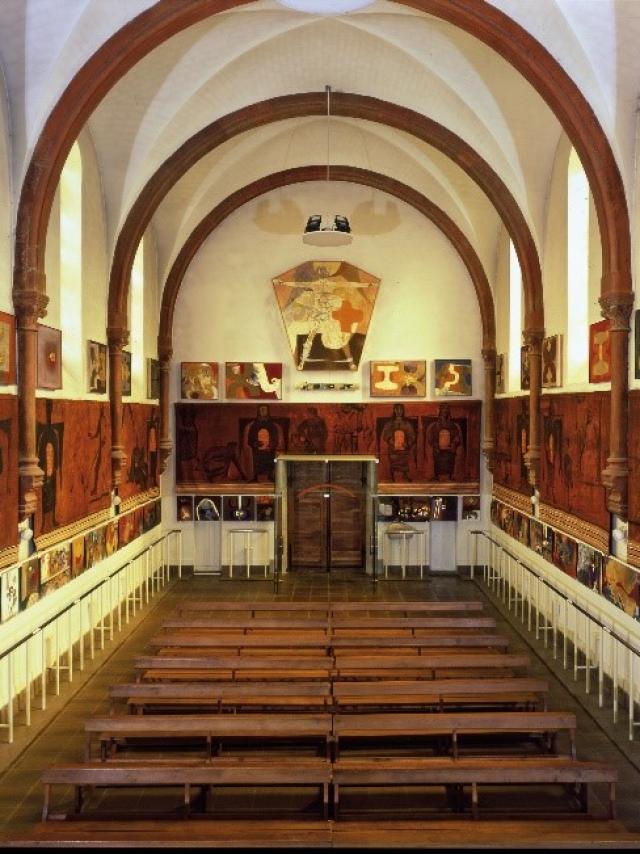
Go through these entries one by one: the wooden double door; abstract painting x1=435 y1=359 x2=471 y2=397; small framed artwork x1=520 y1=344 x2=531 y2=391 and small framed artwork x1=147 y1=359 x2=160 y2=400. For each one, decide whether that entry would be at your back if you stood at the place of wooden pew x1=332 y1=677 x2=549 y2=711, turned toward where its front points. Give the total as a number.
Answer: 0

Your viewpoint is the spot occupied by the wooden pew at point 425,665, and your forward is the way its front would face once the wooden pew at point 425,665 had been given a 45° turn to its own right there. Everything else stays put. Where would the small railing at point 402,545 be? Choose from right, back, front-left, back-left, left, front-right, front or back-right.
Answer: front-left

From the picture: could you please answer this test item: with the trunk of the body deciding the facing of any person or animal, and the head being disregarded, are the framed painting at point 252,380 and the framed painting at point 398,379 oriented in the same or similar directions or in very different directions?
same or similar directions

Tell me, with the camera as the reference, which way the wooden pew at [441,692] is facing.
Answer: facing away from the viewer

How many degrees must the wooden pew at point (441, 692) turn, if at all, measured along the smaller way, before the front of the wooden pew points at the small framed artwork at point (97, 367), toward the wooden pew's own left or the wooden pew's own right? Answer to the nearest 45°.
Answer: approximately 45° to the wooden pew's own left

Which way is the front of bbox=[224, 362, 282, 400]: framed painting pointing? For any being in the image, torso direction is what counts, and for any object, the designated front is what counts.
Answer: toward the camera

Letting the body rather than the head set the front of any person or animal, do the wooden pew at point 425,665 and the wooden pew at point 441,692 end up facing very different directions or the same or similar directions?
same or similar directions

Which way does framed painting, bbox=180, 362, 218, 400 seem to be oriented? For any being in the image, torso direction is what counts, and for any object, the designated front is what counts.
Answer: toward the camera

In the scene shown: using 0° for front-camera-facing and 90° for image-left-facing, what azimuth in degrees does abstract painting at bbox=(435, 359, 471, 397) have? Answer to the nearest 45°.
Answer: approximately 0°

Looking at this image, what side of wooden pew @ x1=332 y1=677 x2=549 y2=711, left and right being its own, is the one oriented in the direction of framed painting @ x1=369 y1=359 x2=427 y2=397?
front

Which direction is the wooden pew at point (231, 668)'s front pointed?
away from the camera

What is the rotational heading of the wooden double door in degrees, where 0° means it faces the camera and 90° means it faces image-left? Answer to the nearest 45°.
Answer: approximately 0°

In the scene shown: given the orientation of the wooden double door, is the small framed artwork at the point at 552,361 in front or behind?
in front

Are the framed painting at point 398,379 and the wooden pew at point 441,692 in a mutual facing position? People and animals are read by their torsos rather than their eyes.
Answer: yes

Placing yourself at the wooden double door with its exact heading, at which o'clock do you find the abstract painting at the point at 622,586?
The abstract painting is roughly at 11 o'clock from the wooden double door.

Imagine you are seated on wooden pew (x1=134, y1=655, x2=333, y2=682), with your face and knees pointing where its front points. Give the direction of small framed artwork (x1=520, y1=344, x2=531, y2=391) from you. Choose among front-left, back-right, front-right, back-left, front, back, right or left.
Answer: front-right

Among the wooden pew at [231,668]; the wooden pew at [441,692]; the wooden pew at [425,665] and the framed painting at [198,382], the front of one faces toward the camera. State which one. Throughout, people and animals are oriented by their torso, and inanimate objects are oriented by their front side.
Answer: the framed painting

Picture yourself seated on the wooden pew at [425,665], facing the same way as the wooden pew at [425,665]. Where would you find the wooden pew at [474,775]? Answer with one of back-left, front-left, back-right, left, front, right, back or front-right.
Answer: back

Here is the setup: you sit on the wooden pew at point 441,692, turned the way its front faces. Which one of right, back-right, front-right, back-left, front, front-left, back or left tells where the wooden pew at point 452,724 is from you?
back

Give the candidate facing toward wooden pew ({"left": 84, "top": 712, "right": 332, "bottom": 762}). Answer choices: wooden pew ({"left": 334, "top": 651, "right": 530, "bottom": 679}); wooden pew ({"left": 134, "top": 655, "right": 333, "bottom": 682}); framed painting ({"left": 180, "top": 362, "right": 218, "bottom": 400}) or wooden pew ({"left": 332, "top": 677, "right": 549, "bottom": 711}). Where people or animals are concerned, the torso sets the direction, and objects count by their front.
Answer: the framed painting

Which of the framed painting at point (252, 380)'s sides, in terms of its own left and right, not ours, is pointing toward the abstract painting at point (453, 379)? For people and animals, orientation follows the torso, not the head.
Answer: left

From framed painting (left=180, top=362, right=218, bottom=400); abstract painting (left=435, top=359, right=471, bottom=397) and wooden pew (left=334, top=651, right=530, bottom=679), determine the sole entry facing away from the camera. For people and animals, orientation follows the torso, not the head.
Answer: the wooden pew
